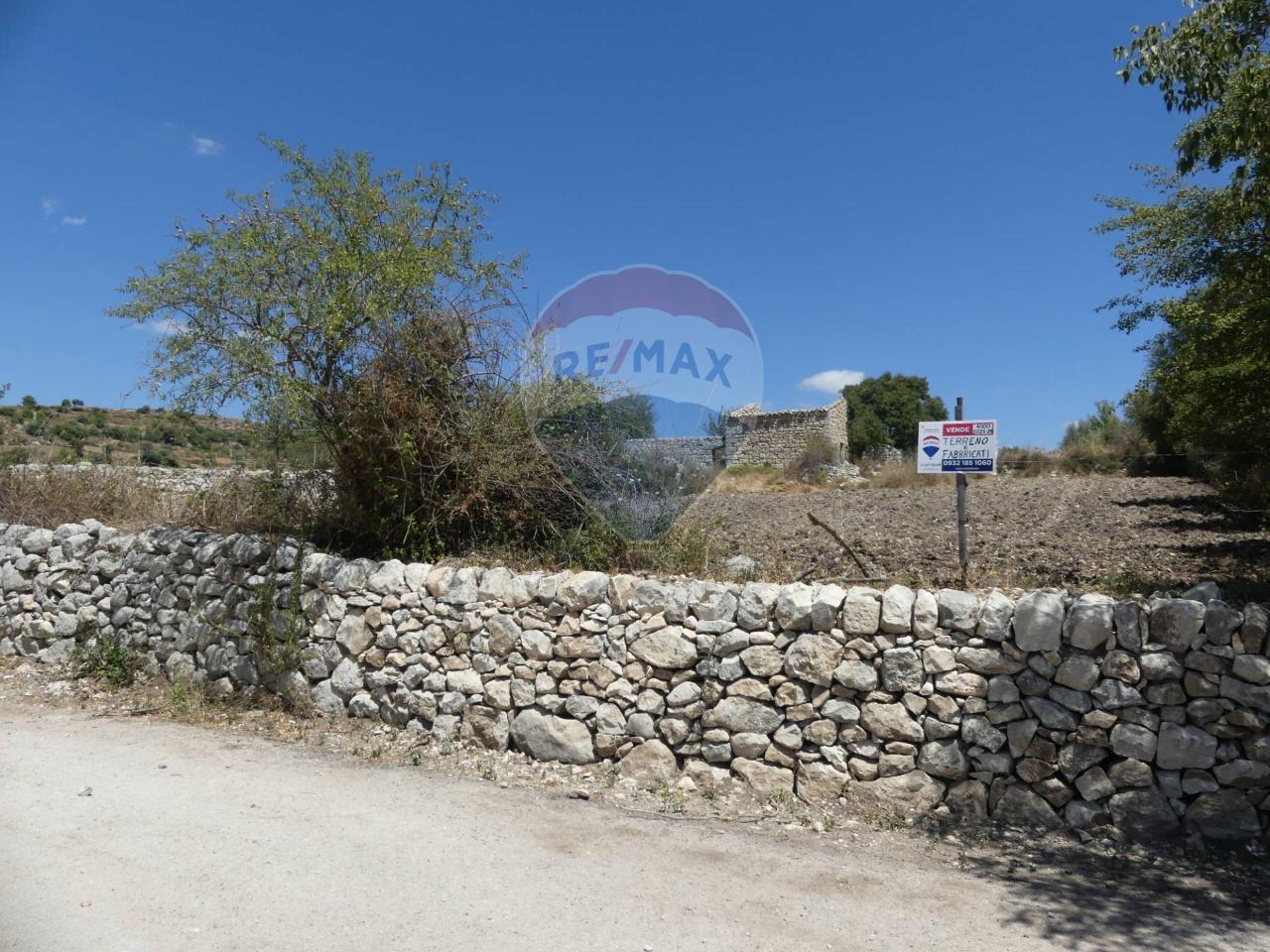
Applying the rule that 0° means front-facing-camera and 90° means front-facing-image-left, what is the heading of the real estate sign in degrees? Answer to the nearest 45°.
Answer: approximately 0°

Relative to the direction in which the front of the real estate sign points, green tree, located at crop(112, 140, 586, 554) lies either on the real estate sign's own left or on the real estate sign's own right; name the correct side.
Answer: on the real estate sign's own right

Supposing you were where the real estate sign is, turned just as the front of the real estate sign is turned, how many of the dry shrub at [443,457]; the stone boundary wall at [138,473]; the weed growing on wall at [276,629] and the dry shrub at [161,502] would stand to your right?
4

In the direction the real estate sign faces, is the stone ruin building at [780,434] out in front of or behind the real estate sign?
behind

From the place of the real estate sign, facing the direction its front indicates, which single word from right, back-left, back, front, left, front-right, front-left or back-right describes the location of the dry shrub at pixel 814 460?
back

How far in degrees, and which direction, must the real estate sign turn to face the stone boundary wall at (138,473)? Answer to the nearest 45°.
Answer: approximately 90° to its right

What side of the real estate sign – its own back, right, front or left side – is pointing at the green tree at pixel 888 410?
back

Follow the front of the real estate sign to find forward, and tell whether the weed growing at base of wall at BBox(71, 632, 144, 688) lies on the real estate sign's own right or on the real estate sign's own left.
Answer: on the real estate sign's own right
